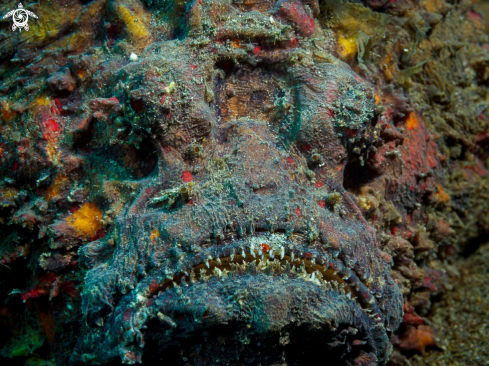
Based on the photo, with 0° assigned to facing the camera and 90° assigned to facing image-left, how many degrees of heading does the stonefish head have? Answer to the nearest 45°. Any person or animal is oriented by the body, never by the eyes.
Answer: approximately 0°
